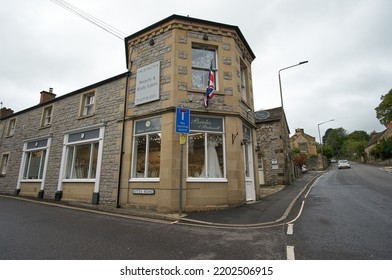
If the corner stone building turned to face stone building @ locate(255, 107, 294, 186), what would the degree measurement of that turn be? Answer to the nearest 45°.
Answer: approximately 135° to its left

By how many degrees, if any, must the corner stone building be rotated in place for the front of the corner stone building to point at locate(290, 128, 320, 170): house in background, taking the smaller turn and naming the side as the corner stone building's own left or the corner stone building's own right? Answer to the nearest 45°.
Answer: approximately 135° to the corner stone building's own left

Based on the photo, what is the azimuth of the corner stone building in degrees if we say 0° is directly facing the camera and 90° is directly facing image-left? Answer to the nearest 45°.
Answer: approximately 0°
